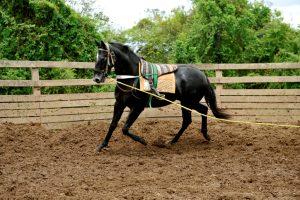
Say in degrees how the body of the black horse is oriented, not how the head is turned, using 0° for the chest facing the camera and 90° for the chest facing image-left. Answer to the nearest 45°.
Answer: approximately 90°

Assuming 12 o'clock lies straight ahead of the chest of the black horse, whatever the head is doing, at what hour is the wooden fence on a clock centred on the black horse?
The wooden fence is roughly at 2 o'clock from the black horse.
